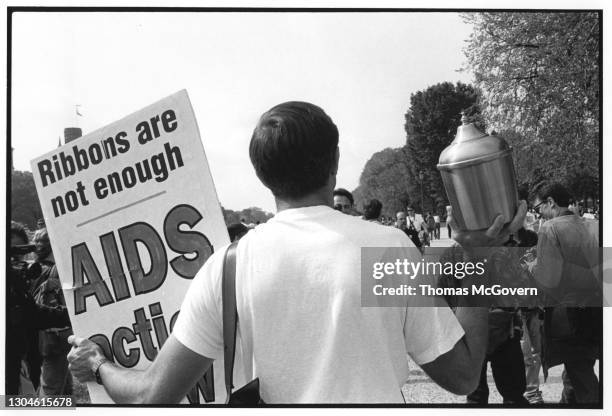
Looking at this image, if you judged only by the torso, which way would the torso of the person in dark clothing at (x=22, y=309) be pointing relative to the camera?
to the viewer's right

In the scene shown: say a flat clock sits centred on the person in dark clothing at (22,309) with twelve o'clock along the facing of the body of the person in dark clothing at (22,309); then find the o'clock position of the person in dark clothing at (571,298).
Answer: the person in dark clothing at (571,298) is roughly at 1 o'clock from the person in dark clothing at (22,309).

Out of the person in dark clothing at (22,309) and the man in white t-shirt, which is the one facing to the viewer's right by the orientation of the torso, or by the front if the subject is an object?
the person in dark clothing

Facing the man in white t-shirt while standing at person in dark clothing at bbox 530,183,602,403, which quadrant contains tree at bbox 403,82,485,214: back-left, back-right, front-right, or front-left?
back-right

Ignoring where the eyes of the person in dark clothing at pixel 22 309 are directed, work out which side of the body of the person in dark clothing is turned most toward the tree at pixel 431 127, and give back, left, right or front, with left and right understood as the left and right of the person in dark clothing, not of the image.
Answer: left

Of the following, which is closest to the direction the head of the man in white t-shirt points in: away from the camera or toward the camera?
away from the camera

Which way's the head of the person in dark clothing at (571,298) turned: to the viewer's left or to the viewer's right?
to the viewer's left

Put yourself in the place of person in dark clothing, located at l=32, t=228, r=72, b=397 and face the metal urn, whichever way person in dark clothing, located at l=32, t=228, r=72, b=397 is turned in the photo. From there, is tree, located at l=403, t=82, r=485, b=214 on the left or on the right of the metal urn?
left

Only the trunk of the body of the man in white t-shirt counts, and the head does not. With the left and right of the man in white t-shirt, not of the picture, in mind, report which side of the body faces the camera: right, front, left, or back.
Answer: back
